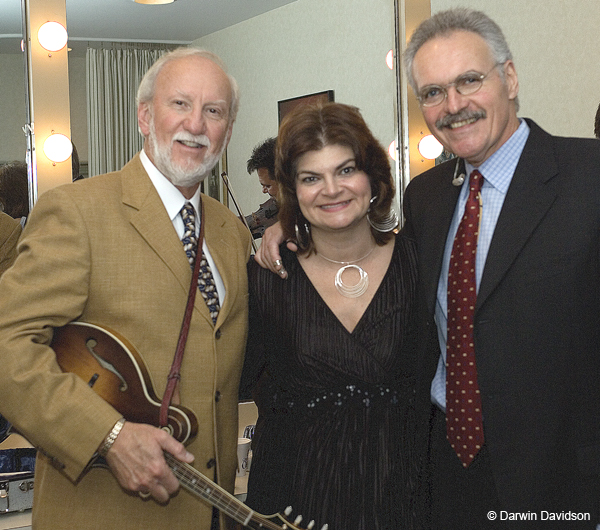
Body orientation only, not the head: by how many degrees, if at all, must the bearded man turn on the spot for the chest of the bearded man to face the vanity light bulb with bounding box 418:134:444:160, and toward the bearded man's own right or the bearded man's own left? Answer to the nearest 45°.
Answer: approximately 90° to the bearded man's own left

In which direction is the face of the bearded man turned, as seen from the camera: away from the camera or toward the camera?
toward the camera

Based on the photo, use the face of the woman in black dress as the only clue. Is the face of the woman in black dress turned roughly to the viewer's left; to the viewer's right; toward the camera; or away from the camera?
toward the camera

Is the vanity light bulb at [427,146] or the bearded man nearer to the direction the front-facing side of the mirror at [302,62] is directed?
the bearded man

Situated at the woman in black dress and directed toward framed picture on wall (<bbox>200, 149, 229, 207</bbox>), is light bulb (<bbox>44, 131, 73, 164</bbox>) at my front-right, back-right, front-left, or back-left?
front-left

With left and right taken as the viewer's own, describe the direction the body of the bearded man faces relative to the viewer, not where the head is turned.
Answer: facing the viewer and to the right of the viewer

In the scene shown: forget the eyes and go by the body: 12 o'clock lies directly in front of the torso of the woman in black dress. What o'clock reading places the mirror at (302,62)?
The mirror is roughly at 6 o'clock from the woman in black dress.

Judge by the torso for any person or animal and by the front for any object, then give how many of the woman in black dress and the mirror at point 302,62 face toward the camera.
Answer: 2

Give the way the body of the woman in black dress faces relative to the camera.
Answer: toward the camera

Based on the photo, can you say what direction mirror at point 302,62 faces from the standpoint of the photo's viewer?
facing the viewer
